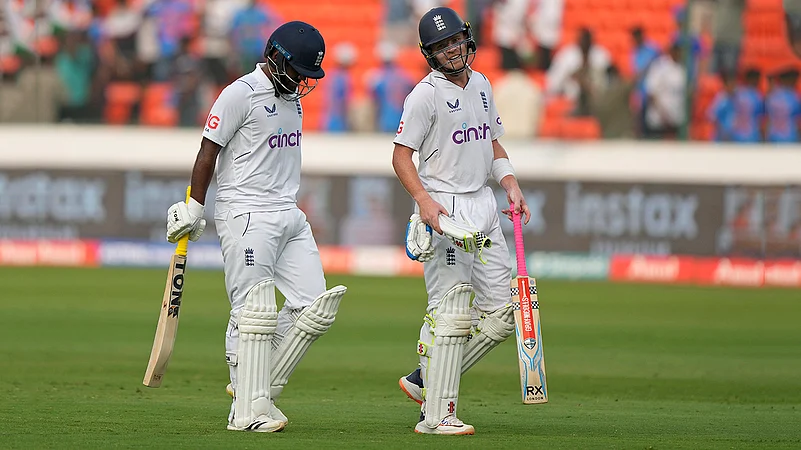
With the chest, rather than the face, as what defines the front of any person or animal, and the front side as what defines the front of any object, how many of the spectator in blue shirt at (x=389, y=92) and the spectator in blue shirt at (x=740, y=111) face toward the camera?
2

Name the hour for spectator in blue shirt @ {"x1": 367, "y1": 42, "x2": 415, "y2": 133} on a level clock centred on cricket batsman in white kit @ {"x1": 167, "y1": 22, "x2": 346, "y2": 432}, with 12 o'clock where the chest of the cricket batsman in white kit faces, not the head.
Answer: The spectator in blue shirt is roughly at 8 o'clock from the cricket batsman in white kit.

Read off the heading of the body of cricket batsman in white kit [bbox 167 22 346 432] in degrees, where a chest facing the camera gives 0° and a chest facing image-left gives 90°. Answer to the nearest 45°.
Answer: approximately 315°

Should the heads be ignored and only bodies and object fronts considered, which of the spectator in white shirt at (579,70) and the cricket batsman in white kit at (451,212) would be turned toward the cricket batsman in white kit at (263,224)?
the spectator in white shirt

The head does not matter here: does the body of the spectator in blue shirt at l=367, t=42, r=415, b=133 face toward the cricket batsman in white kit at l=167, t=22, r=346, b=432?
yes

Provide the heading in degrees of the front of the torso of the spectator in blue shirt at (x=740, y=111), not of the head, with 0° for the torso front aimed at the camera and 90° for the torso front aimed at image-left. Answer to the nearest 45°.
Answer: approximately 0°
